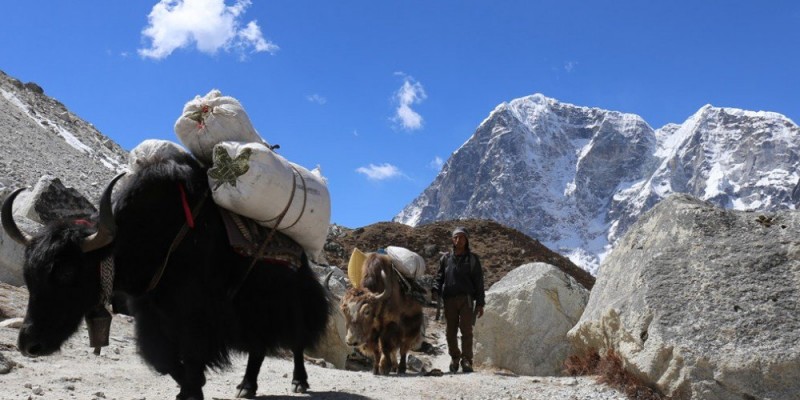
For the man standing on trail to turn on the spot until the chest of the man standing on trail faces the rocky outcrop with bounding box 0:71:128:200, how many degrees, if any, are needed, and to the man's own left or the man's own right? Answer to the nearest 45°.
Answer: approximately 135° to the man's own right

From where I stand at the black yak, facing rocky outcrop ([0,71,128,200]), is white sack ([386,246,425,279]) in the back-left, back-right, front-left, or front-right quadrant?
front-right

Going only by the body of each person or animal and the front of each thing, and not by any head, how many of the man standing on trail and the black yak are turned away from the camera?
0

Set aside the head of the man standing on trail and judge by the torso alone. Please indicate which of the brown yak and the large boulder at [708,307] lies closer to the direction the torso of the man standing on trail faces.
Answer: the large boulder

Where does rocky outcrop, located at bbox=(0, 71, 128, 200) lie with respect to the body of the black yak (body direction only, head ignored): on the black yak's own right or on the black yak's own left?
on the black yak's own right

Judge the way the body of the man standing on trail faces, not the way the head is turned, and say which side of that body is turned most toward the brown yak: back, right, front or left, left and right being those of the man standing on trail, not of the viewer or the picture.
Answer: right

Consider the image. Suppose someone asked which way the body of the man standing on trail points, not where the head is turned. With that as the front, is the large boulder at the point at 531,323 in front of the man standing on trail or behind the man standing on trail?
behind

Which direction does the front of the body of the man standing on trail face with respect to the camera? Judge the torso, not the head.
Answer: toward the camera

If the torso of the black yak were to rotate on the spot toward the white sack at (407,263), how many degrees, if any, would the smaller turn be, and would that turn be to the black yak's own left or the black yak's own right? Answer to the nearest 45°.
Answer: approximately 180°

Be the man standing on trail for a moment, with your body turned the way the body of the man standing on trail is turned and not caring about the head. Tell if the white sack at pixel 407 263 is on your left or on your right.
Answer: on your right

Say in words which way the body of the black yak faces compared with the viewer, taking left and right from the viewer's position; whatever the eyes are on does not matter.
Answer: facing the viewer and to the left of the viewer
